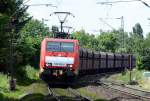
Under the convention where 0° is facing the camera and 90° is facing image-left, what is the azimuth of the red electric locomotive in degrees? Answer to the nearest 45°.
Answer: approximately 0°
